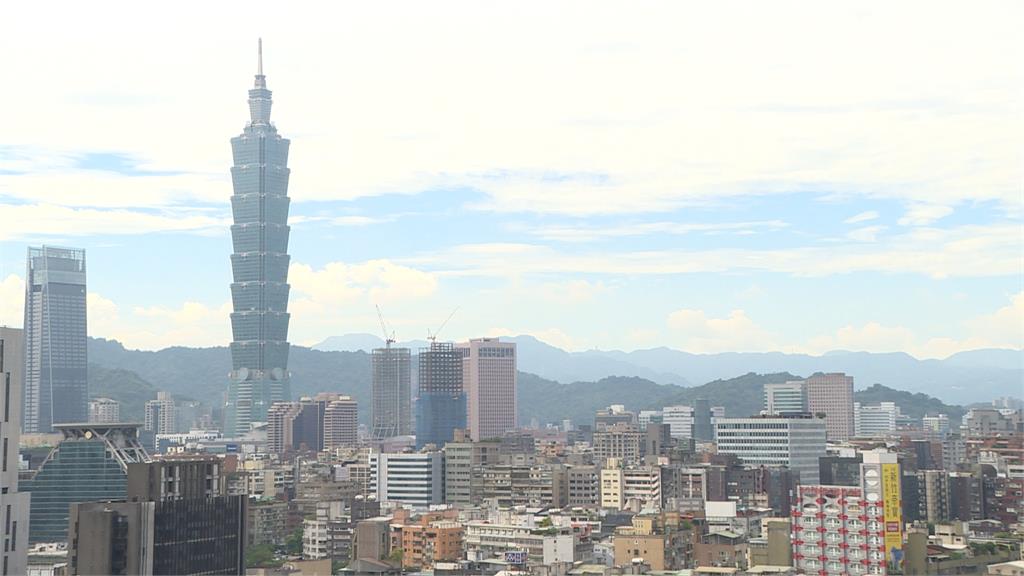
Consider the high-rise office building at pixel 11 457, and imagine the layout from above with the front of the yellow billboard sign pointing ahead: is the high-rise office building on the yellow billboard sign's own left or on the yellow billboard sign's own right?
on the yellow billboard sign's own right

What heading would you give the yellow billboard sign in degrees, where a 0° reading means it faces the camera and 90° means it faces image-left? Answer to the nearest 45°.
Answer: approximately 0°

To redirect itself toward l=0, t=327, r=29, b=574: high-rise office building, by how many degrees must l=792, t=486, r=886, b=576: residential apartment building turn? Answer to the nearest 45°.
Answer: approximately 45° to its right

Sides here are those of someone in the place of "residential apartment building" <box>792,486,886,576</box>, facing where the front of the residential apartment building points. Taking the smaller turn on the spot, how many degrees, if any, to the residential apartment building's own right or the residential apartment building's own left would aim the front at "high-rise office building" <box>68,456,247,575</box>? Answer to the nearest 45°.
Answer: approximately 45° to the residential apartment building's own right

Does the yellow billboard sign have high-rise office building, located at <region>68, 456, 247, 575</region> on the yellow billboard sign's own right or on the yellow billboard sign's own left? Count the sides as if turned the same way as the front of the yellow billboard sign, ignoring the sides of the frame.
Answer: on the yellow billboard sign's own right
